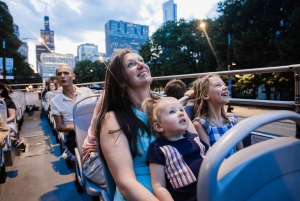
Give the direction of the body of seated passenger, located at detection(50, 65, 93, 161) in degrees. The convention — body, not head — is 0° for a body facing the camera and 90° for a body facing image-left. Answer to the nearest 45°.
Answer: approximately 0°

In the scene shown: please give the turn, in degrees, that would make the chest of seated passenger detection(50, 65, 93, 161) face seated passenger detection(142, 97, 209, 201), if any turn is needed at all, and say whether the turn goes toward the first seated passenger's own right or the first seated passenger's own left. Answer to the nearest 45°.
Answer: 0° — they already face them

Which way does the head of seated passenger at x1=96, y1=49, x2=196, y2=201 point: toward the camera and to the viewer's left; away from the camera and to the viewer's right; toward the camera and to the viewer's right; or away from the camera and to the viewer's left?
toward the camera and to the viewer's right

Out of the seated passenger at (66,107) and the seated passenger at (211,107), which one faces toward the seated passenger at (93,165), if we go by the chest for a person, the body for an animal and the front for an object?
the seated passenger at (66,107)

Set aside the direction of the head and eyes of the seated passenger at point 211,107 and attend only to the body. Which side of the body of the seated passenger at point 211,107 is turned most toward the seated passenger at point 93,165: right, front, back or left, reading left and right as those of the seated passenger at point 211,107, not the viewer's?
right

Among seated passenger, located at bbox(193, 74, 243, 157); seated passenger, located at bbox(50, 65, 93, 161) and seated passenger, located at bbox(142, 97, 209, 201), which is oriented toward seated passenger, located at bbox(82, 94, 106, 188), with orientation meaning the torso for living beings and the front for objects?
seated passenger, located at bbox(50, 65, 93, 161)

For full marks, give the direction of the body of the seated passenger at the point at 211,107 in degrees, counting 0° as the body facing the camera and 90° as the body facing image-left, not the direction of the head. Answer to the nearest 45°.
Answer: approximately 315°

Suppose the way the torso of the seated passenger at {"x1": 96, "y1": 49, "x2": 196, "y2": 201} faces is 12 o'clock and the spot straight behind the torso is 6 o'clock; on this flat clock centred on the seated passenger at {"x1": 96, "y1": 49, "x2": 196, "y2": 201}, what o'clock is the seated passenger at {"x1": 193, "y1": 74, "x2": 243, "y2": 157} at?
the seated passenger at {"x1": 193, "y1": 74, "x2": 243, "y2": 157} is roughly at 9 o'clock from the seated passenger at {"x1": 96, "y1": 49, "x2": 196, "y2": 201}.

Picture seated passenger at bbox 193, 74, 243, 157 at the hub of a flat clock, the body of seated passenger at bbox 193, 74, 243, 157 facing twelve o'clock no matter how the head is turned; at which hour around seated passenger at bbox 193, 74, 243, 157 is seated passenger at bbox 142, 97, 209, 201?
seated passenger at bbox 142, 97, 209, 201 is roughly at 2 o'clock from seated passenger at bbox 193, 74, 243, 157.

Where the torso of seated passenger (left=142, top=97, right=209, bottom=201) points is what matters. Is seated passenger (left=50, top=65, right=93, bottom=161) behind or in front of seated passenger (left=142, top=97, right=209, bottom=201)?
behind
